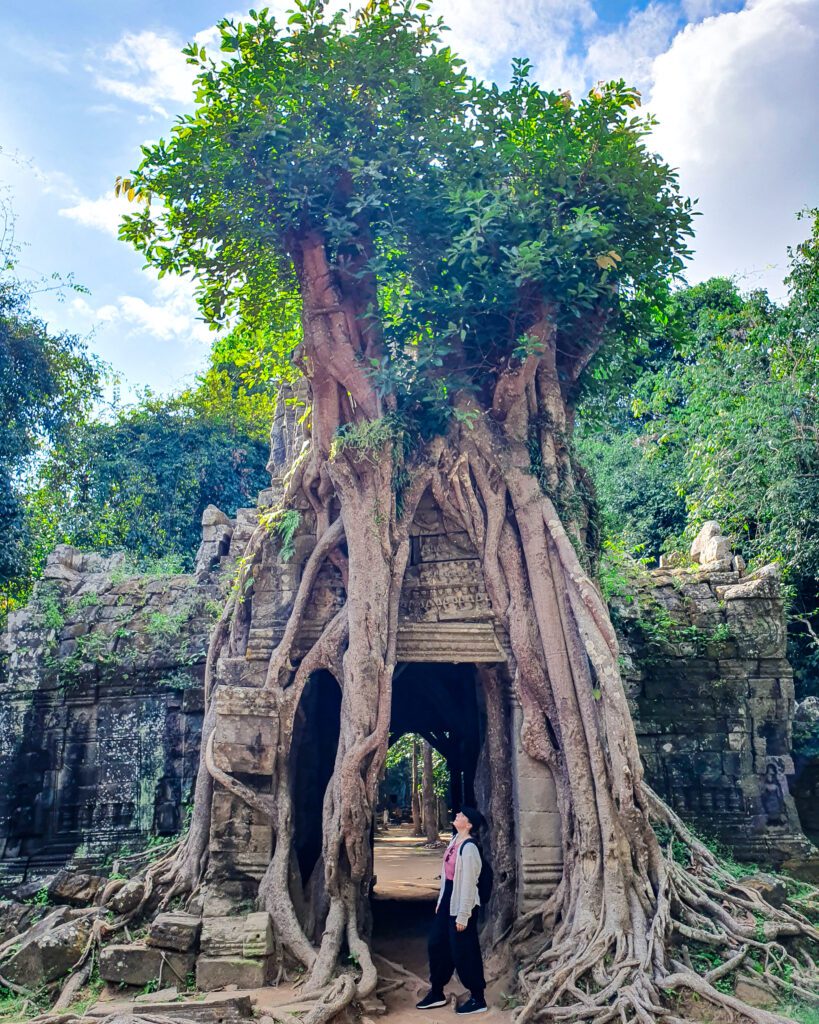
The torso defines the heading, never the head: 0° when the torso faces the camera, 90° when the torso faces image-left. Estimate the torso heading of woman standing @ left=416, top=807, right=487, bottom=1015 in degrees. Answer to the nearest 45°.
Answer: approximately 90°

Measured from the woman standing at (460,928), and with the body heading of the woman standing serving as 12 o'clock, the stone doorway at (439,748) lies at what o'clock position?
The stone doorway is roughly at 3 o'clock from the woman standing.

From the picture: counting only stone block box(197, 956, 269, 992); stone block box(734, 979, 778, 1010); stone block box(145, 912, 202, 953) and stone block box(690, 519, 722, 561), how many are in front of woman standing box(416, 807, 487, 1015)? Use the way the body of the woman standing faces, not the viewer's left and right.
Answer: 2

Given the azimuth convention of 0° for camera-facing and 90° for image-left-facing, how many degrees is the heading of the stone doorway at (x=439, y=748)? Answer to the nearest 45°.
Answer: approximately 0°

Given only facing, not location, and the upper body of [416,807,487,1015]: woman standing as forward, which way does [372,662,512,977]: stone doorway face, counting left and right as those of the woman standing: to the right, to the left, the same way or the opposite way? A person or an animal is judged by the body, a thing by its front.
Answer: to the left

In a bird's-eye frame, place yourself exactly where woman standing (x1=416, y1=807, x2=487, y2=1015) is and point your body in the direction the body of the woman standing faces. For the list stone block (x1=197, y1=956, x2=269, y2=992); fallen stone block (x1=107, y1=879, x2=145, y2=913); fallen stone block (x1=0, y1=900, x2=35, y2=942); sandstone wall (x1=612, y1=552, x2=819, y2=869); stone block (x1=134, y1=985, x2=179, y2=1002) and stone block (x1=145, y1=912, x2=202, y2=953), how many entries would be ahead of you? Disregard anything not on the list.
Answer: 5

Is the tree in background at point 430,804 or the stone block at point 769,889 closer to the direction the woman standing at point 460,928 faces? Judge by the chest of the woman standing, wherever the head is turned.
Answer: the tree in background
